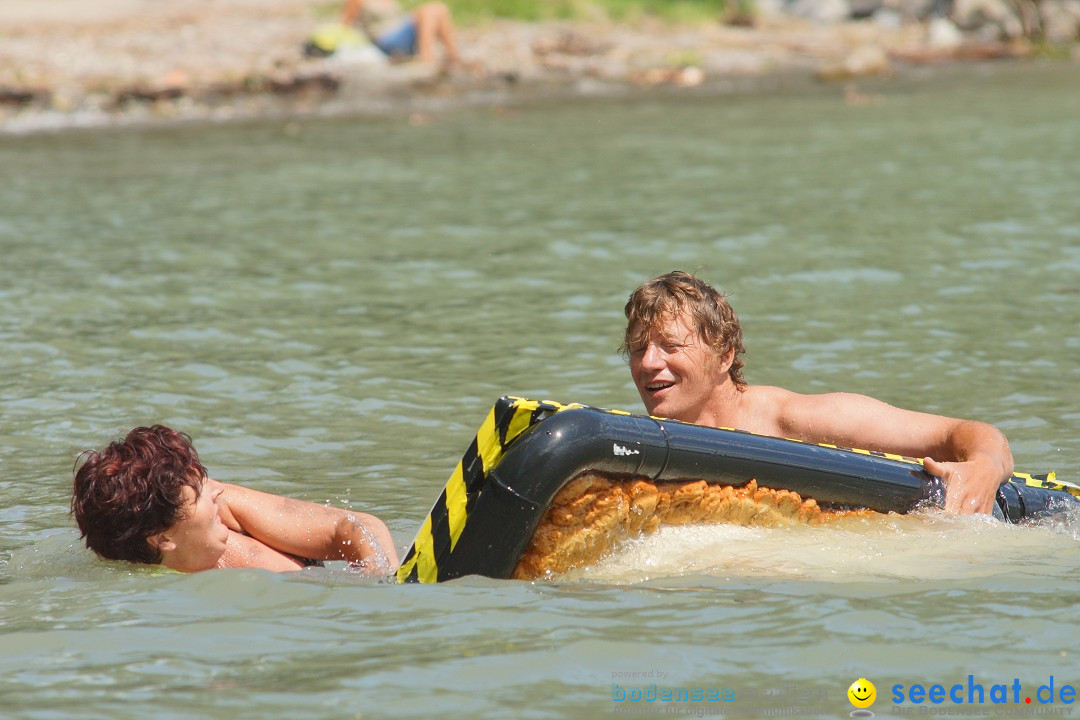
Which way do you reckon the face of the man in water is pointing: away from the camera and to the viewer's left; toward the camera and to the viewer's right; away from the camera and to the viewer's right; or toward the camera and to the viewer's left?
toward the camera and to the viewer's left

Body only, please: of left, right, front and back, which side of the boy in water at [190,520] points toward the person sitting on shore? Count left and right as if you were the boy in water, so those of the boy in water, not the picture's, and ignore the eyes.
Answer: left

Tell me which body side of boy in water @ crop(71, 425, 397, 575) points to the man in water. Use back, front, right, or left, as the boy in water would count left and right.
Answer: front

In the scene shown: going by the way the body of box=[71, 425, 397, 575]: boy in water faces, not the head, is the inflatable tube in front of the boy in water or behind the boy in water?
in front

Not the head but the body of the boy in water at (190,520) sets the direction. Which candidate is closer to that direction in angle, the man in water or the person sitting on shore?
the man in water

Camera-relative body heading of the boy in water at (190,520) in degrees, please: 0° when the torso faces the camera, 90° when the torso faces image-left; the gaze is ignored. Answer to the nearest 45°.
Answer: approximately 270°

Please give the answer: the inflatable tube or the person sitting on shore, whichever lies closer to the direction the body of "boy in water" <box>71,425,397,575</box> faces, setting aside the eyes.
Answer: the inflatable tube
